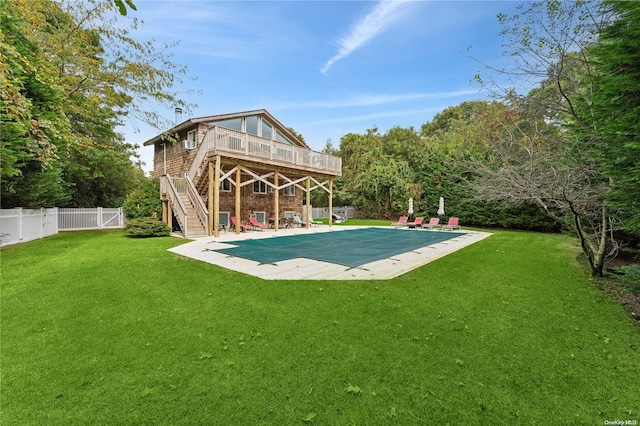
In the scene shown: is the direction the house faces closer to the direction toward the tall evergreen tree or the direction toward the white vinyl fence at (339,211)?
the tall evergreen tree

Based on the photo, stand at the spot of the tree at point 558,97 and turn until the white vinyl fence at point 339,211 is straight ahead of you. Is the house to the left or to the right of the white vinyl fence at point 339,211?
left

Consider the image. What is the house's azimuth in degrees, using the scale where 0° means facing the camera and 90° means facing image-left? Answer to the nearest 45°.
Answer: approximately 315°

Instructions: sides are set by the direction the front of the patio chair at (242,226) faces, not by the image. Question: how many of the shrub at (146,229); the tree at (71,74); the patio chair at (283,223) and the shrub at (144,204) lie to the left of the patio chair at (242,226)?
1

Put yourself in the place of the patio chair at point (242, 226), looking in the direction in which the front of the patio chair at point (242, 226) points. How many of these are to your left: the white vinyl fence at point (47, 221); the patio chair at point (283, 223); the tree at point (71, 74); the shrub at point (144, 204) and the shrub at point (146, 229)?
1

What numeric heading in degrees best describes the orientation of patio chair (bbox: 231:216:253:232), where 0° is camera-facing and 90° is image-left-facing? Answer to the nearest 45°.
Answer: approximately 315°
